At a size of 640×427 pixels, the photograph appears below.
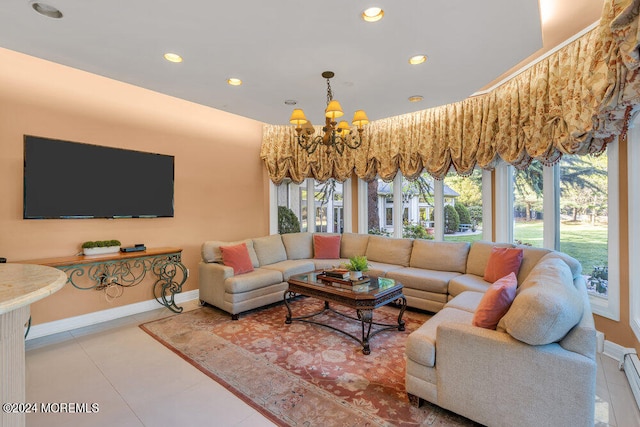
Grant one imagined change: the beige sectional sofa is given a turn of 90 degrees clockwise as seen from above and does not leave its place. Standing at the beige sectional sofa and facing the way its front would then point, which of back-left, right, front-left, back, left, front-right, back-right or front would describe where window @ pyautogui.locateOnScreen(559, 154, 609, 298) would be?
right

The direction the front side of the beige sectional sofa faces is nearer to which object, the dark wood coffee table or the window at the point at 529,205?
the dark wood coffee table

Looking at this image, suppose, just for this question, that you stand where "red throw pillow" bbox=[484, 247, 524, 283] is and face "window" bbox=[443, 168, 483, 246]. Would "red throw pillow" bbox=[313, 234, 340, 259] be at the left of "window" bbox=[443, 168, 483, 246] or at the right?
left

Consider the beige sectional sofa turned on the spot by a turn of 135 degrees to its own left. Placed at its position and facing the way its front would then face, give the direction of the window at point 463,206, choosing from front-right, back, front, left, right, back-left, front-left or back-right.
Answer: left

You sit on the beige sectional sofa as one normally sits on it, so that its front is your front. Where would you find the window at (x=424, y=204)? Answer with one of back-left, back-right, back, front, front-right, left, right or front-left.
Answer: back-right

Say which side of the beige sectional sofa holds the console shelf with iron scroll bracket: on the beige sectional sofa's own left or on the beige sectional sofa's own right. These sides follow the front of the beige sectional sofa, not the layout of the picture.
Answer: on the beige sectional sofa's own right

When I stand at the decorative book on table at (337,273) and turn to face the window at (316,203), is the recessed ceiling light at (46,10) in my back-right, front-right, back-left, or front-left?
back-left

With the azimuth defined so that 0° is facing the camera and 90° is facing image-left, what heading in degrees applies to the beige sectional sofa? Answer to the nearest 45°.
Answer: approximately 45°

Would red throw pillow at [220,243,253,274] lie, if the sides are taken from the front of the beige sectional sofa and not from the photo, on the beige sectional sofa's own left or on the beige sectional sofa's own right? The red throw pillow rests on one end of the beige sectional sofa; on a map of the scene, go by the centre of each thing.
on the beige sectional sofa's own right

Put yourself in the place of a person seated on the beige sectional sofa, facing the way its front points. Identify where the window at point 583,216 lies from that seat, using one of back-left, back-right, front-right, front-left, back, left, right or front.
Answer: back

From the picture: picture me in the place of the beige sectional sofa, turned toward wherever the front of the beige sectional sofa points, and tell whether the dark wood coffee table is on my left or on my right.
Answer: on my right

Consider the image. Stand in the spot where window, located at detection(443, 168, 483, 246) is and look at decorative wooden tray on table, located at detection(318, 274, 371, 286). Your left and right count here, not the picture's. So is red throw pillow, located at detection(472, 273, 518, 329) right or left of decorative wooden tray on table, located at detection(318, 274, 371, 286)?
left
